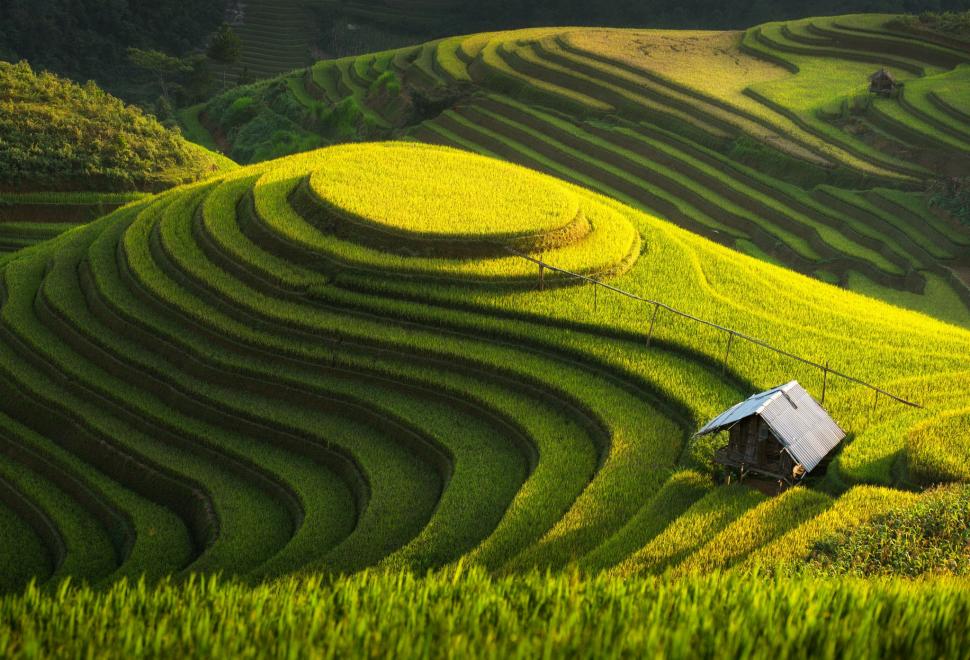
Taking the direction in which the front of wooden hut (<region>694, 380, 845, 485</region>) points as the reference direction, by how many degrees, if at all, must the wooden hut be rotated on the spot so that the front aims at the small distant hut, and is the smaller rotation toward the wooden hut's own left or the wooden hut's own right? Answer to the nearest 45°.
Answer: approximately 135° to the wooden hut's own right

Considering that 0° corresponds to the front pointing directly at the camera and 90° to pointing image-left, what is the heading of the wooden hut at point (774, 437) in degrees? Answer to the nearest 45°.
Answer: approximately 45°
